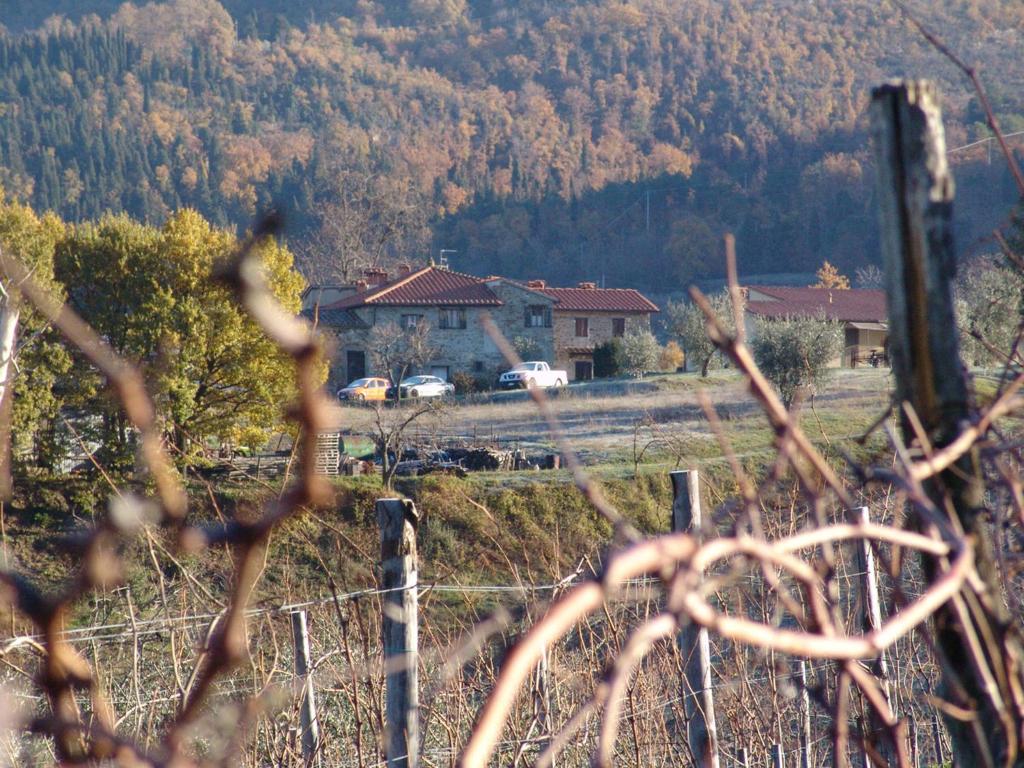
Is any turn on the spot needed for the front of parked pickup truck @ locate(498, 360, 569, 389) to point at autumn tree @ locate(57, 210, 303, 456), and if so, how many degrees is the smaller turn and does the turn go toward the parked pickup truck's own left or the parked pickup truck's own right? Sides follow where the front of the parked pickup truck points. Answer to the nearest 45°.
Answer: approximately 45° to the parked pickup truck's own left

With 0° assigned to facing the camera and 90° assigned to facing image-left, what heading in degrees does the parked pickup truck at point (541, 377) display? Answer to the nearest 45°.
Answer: approximately 45°

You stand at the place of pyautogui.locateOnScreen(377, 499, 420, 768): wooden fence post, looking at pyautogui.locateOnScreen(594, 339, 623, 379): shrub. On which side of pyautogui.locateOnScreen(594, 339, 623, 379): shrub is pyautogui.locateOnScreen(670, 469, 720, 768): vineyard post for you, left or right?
right

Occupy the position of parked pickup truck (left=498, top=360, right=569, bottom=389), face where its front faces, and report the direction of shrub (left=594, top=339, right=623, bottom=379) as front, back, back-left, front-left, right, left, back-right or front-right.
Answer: back

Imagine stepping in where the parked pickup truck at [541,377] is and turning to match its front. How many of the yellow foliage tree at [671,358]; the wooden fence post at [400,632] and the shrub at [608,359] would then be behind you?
2

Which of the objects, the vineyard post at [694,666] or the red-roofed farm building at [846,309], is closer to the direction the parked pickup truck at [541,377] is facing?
the vineyard post

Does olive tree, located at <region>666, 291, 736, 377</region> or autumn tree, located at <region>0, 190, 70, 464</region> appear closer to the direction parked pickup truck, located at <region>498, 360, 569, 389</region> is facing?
the autumn tree

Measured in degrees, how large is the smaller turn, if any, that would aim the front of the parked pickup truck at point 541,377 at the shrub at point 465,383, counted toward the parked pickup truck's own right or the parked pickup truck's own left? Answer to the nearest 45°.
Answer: approximately 45° to the parked pickup truck's own right

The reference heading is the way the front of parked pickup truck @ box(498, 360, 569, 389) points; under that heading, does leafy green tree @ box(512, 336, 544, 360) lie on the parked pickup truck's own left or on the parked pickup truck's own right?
on the parked pickup truck's own right

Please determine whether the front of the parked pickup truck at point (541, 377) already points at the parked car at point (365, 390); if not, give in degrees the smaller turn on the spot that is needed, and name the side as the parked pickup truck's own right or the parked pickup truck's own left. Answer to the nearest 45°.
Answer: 0° — it already faces it

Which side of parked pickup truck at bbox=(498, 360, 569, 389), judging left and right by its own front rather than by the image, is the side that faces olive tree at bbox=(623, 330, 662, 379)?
back

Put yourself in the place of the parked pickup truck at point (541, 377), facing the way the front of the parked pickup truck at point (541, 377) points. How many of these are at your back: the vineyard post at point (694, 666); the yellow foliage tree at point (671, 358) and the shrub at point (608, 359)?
2

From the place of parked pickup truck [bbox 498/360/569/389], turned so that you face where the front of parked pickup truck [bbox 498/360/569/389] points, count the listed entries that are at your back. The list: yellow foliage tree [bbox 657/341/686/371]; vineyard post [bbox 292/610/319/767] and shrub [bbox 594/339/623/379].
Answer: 2

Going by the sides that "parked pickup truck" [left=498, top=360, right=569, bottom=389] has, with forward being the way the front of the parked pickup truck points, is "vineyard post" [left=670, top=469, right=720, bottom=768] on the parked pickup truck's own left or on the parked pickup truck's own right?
on the parked pickup truck's own left

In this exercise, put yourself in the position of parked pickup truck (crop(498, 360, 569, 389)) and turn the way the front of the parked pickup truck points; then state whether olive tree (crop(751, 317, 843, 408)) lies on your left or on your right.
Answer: on your left

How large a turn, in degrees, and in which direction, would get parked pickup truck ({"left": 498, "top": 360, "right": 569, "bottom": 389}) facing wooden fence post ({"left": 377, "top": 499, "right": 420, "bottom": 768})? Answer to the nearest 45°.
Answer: approximately 45° to its left
